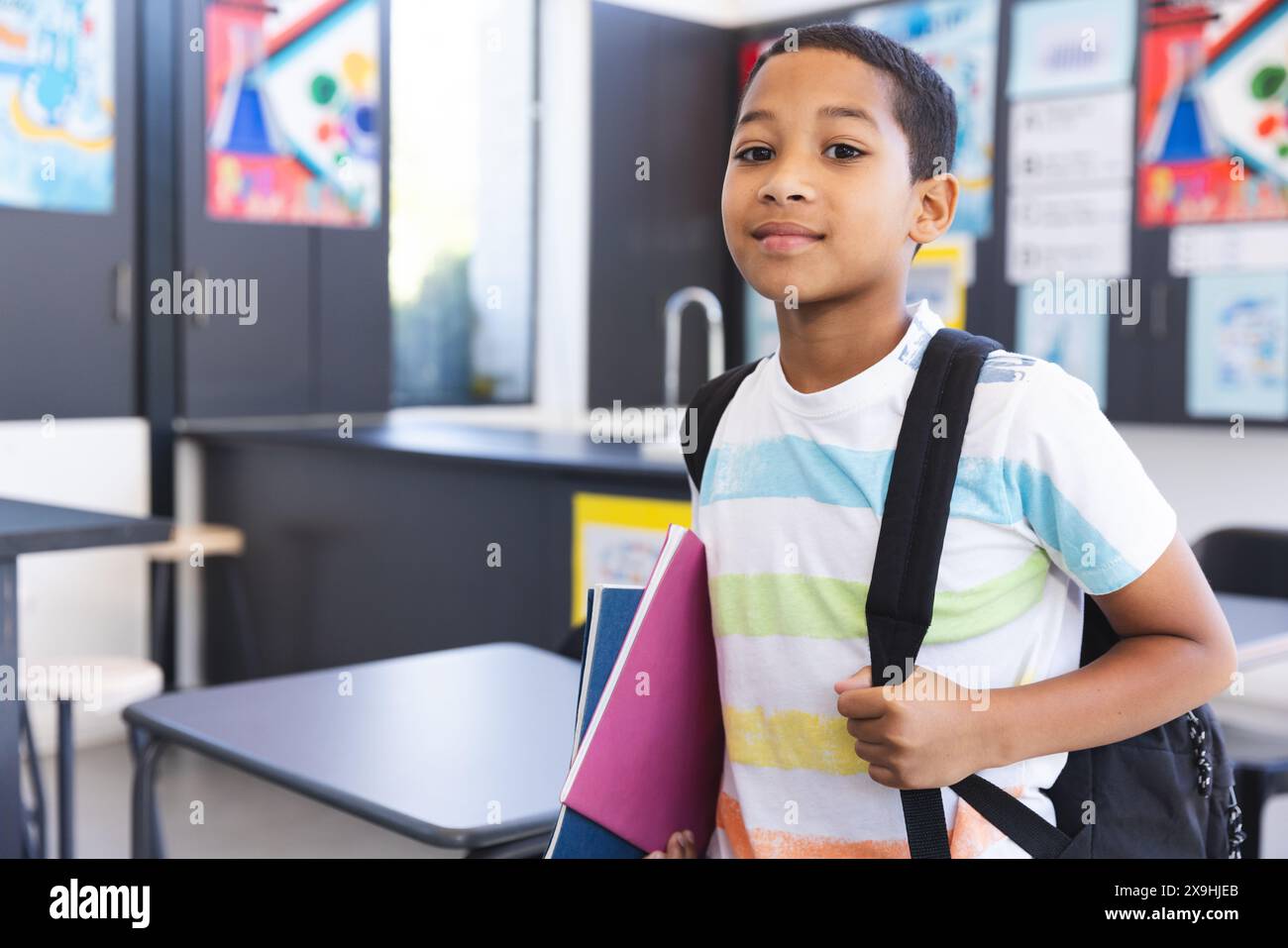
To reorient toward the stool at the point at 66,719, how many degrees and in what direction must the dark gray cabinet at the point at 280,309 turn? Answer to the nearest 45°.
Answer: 0° — it already faces it

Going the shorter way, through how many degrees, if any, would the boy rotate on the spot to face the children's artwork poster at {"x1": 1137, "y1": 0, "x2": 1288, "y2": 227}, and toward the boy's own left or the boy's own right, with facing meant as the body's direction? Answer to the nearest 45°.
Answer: approximately 135° to the boy's own right

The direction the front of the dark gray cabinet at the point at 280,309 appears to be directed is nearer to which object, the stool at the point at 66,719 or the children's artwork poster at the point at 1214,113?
the stool

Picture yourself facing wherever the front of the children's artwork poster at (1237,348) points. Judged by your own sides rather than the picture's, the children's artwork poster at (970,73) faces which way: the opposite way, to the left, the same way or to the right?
the same way

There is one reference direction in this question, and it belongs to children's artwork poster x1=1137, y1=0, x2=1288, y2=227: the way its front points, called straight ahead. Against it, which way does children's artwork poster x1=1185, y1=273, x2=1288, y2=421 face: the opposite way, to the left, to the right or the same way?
the same way

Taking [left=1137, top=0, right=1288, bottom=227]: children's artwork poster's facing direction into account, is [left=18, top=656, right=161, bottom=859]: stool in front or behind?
in front

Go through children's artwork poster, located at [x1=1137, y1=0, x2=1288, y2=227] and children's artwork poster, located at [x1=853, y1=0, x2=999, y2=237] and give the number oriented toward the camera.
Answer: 2

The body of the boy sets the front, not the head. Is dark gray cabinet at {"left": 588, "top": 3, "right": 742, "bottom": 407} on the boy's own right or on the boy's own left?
on the boy's own right

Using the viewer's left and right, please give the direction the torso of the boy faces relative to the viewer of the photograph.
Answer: facing the viewer and to the left of the viewer

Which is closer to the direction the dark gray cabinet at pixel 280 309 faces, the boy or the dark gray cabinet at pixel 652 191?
the boy

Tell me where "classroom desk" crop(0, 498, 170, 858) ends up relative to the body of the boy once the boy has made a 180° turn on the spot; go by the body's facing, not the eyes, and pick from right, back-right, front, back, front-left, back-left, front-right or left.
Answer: left

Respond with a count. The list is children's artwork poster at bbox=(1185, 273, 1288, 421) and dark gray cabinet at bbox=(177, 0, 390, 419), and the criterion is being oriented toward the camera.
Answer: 2

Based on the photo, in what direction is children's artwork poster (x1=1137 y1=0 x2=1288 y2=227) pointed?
toward the camera

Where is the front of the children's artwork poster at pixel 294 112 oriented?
toward the camera

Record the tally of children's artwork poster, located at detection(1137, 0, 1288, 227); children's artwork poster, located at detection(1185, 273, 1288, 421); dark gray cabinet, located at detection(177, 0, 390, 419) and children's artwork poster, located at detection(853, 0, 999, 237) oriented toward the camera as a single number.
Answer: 4

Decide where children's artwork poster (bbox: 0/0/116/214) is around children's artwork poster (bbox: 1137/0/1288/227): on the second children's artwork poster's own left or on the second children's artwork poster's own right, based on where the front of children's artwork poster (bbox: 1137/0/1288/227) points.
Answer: on the second children's artwork poster's own right

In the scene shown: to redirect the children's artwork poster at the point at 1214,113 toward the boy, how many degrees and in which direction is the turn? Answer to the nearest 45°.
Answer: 0° — it already faces them
